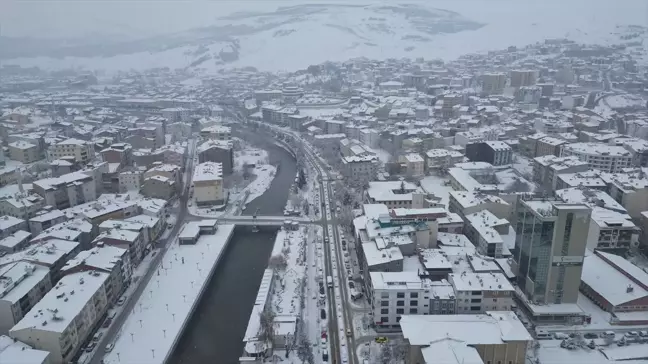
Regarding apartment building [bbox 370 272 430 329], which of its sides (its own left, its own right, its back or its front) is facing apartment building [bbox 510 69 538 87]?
back

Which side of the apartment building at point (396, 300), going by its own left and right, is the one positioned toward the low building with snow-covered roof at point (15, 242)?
right

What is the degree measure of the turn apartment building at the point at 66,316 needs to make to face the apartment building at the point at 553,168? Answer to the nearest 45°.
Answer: approximately 45° to its left

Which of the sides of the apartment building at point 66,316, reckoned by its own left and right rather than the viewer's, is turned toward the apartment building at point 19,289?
back

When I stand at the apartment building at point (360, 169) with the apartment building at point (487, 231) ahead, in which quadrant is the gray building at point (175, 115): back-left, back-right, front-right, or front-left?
back-right

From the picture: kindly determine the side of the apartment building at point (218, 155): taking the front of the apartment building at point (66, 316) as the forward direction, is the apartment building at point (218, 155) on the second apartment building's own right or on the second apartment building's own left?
on the second apartment building's own left

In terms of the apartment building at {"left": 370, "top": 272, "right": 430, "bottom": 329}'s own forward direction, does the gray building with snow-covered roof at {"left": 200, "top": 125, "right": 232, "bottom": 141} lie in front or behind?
behind

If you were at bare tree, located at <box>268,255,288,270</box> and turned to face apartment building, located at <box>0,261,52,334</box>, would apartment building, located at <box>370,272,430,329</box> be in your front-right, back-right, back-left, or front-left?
back-left

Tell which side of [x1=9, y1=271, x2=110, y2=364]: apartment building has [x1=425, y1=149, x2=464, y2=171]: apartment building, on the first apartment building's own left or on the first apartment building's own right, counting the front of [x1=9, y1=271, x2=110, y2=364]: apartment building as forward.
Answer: on the first apartment building's own left

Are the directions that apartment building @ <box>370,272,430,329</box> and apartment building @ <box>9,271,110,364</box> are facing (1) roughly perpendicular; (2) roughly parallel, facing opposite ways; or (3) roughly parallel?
roughly perpendicular
